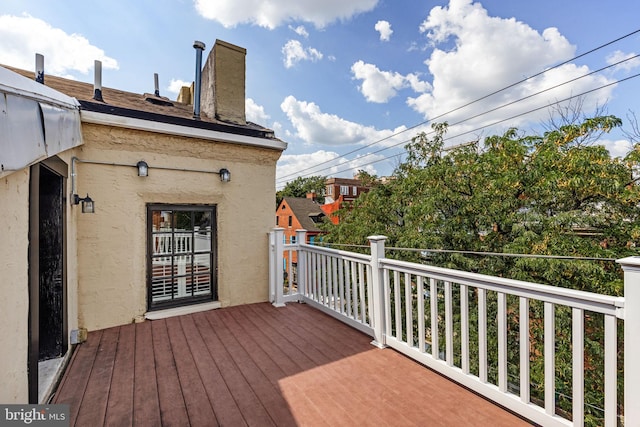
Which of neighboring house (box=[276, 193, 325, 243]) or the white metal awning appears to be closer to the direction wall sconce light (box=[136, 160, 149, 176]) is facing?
the white metal awning

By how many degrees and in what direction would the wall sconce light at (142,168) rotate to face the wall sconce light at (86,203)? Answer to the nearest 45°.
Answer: approximately 90° to its right

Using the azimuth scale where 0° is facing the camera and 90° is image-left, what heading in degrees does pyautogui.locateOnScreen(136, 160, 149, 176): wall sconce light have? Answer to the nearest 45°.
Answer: approximately 0°

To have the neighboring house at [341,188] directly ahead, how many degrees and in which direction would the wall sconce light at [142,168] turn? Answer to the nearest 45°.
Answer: approximately 135° to its left

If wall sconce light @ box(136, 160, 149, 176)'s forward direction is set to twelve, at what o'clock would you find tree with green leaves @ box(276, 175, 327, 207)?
The tree with green leaves is roughly at 7 o'clock from the wall sconce light.

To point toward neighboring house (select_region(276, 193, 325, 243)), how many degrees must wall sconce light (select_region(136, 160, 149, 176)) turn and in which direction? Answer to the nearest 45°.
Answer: approximately 135° to its left
